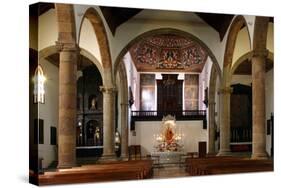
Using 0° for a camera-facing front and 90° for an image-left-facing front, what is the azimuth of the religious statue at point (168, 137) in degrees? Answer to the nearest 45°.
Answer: approximately 0°
